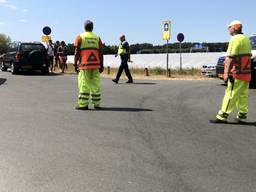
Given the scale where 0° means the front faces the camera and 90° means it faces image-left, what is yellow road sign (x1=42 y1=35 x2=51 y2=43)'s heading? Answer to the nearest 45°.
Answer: approximately 0°

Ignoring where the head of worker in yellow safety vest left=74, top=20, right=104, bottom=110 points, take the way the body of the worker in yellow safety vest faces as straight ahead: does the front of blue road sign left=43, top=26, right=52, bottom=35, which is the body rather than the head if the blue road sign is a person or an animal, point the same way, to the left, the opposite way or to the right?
the opposite way

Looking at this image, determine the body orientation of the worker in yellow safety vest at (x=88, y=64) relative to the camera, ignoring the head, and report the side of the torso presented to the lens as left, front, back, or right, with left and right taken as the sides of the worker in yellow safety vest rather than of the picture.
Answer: back

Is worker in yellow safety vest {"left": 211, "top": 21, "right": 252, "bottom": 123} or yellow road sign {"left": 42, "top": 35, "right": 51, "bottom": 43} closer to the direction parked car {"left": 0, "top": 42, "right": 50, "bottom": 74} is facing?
the yellow road sign

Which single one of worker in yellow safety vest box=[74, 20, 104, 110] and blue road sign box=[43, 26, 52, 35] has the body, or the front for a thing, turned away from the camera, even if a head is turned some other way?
the worker in yellow safety vest
